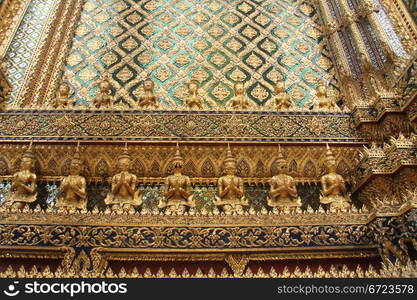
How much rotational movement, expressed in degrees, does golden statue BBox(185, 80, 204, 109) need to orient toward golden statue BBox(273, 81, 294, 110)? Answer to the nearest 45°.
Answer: approximately 90° to its left

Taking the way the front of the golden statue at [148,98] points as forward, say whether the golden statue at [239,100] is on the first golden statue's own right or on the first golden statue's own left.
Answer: on the first golden statue's own left

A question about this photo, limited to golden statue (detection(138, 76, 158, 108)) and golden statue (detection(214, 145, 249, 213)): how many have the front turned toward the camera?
2

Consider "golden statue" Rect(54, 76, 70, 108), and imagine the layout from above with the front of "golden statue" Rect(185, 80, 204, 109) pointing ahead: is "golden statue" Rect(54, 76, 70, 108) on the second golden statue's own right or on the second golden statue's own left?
on the second golden statue's own right

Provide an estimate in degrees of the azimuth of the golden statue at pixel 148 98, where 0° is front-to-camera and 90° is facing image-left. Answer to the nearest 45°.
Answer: approximately 0°
